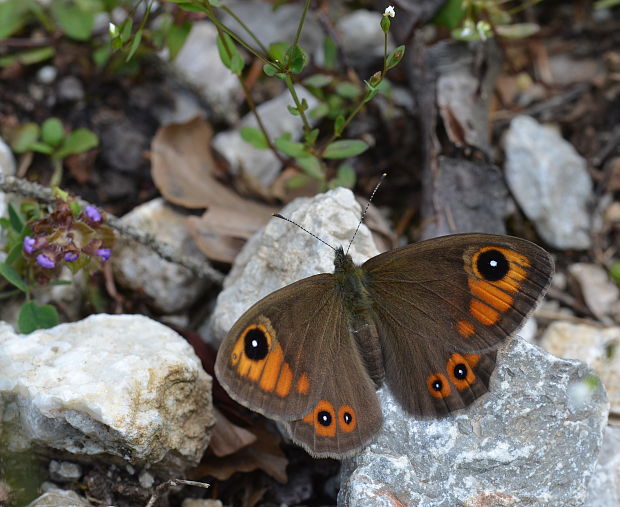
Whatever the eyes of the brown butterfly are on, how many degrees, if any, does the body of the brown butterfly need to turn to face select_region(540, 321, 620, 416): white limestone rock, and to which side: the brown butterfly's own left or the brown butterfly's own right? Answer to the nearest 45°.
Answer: approximately 45° to the brown butterfly's own right

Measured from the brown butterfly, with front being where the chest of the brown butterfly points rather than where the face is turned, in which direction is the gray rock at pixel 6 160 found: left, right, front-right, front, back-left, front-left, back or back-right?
front-left

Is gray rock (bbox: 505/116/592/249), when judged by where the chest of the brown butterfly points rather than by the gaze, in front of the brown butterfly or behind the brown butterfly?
in front

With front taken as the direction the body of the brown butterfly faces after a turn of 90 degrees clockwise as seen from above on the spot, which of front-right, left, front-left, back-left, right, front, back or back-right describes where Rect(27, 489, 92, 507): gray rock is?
back

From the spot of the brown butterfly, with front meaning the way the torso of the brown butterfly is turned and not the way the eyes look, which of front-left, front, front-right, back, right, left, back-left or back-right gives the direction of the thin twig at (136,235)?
front-left

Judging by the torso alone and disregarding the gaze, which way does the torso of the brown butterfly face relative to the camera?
away from the camera

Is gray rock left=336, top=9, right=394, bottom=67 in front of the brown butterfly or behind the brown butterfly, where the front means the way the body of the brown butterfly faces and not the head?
in front

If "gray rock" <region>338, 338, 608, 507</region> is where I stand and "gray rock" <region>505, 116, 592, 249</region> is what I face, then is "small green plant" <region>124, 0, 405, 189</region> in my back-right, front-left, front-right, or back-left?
front-left

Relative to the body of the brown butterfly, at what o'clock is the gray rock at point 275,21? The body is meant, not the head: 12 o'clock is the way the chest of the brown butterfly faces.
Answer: The gray rock is roughly at 12 o'clock from the brown butterfly.

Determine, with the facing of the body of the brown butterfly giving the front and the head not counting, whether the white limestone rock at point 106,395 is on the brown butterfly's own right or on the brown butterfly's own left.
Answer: on the brown butterfly's own left

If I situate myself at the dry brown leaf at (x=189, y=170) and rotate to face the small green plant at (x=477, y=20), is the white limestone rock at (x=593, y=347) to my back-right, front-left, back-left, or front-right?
front-right

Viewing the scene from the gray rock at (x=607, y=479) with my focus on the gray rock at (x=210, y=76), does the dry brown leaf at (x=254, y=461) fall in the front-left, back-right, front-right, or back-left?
front-left

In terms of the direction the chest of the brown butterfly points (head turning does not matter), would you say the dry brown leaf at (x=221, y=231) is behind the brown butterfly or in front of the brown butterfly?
in front

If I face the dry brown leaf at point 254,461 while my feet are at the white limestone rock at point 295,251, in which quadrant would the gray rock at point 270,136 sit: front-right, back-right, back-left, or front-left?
back-right

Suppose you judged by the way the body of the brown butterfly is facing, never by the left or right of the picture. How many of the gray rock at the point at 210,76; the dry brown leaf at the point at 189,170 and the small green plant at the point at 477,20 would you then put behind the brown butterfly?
0

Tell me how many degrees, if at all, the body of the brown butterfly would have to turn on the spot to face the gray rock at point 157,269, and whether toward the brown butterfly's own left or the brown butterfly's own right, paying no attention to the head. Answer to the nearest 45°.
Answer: approximately 45° to the brown butterfly's own left
